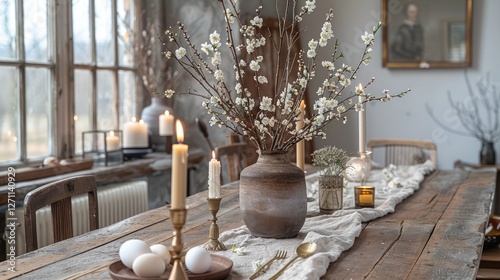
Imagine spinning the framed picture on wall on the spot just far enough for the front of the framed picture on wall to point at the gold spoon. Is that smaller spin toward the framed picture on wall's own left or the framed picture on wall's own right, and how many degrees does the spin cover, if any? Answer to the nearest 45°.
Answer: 0° — it already faces it

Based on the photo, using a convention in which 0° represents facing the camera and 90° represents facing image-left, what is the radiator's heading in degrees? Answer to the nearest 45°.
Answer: approximately 315°

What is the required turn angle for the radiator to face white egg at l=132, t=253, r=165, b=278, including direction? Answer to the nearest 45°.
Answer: approximately 45° to its right

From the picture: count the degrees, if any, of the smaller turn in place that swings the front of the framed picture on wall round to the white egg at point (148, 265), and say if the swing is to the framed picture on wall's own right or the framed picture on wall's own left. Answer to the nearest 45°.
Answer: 0° — it already faces it

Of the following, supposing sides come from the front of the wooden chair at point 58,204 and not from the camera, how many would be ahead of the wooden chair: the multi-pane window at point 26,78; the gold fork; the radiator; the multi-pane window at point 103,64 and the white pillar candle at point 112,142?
1

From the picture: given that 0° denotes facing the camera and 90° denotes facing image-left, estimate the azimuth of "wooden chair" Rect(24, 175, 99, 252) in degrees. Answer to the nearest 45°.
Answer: approximately 315°

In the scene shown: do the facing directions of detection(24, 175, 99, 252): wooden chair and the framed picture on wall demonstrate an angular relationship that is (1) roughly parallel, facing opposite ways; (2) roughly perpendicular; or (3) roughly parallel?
roughly perpendicular

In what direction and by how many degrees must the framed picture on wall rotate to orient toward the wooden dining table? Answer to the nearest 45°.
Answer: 0° — it already faces it

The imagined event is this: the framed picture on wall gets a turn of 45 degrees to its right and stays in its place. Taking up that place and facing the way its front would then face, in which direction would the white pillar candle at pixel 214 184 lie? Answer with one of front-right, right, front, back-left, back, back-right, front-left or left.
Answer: front-left

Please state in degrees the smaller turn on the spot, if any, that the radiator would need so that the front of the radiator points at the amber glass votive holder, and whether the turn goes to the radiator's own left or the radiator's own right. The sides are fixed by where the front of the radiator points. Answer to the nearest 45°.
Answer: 0° — it already faces it

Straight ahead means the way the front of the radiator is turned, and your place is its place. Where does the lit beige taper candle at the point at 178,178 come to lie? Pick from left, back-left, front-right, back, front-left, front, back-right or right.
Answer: front-right

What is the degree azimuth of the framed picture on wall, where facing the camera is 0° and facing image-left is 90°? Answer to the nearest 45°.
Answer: approximately 0°

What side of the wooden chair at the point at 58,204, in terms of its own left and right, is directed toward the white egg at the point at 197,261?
front

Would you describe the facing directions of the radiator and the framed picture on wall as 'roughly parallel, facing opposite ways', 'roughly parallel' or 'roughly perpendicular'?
roughly perpendicular

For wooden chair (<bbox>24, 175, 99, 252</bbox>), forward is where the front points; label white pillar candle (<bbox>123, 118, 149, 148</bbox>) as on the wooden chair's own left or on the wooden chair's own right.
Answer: on the wooden chair's own left

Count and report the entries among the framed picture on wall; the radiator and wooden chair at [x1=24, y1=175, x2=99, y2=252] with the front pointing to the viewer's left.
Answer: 0
